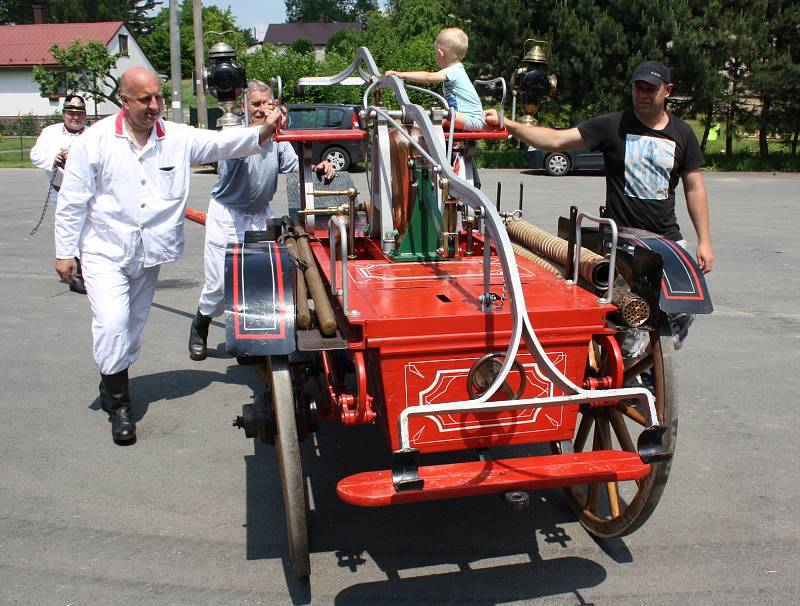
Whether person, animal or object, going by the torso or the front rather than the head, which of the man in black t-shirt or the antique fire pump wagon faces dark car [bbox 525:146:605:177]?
the antique fire pump wagon

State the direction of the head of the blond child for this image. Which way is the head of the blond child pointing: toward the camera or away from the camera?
away from the camera

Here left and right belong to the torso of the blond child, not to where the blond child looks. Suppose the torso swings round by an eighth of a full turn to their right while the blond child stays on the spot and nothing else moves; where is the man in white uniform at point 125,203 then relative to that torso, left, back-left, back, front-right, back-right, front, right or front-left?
left

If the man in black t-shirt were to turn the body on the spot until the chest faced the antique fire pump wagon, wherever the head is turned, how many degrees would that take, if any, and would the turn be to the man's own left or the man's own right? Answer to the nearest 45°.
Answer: approximately 45° to the man's own right

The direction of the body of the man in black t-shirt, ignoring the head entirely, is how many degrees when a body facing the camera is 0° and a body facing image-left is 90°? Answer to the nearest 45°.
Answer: approximately 0°

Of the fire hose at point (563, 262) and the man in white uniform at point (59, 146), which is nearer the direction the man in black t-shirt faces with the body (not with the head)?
the fire hose

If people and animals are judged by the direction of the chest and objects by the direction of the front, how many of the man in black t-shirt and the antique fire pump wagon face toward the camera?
1

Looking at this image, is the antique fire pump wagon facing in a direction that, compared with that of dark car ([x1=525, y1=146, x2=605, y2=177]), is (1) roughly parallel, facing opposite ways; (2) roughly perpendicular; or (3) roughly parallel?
roughly perpendicular

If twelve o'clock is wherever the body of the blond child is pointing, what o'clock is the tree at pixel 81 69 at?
The tree is roughly at 2 o'clock from the blond child.

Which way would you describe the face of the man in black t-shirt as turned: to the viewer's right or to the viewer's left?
to the viewer's left

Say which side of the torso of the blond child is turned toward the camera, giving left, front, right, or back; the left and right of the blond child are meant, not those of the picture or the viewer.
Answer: left

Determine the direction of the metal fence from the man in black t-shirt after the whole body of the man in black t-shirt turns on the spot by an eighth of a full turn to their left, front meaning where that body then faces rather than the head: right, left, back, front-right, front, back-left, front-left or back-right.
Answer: back

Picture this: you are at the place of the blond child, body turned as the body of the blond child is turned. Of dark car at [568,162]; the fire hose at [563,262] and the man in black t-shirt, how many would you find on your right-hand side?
1

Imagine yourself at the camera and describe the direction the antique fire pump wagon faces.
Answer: facing away from the viewer

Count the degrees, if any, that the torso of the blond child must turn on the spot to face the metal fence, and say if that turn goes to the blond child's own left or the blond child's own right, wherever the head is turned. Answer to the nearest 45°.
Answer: approximately 45° to the blond child's own right
